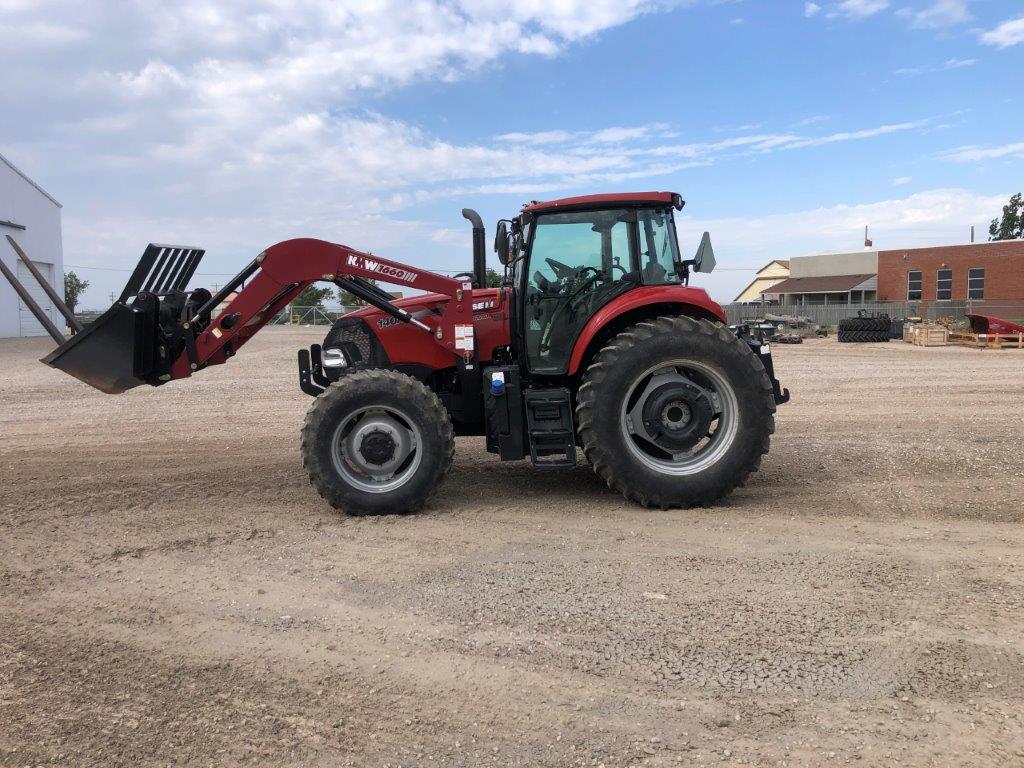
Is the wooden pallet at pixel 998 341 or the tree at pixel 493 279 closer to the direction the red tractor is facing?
the tree

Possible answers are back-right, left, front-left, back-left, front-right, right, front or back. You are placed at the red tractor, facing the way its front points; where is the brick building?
back-right

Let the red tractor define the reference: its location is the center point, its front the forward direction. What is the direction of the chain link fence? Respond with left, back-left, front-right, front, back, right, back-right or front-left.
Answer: back-right

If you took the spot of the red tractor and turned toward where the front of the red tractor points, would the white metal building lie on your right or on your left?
on your right

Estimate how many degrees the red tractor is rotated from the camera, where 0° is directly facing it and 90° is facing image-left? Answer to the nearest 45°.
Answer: approximately 90°

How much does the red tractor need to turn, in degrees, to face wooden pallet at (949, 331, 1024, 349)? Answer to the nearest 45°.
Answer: approximately 135° to its right

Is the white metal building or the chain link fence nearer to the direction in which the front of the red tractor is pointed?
the white metal building

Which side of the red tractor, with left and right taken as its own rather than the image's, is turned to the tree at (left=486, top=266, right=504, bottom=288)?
right

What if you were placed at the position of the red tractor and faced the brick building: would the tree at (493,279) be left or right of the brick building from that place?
left

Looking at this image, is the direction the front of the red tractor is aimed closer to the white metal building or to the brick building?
the white metal building
